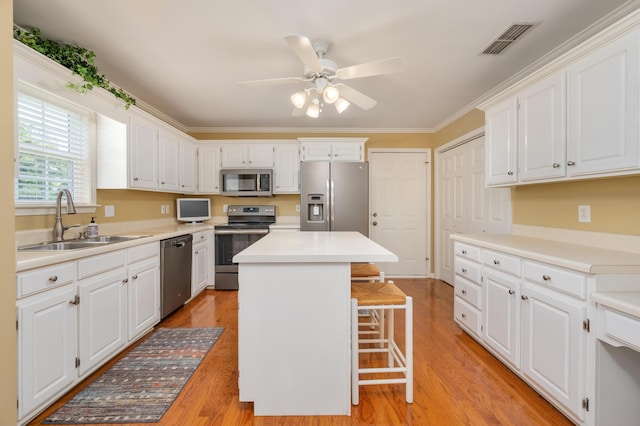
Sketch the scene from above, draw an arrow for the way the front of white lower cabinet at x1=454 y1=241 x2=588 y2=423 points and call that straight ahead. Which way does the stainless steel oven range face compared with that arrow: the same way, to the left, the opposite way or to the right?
to the left

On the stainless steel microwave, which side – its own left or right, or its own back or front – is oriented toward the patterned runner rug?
front

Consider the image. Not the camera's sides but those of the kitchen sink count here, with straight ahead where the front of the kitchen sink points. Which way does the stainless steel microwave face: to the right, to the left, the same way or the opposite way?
to the right

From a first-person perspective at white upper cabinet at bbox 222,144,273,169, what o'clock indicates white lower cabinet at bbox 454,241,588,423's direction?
The white lower cabinet is roughly at 11 o'clock from the white upper cabinet.

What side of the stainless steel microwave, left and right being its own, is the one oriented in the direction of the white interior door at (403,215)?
left

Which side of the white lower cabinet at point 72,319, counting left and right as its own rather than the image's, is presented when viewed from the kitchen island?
front

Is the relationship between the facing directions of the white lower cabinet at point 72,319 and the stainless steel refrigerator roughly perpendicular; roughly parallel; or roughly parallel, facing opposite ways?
roughly perpendicular

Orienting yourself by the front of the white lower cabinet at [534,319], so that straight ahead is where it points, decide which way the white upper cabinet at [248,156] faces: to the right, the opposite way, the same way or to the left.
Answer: to the left

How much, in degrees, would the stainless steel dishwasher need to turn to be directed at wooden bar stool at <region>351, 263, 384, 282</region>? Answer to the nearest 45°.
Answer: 0° — it already faces it

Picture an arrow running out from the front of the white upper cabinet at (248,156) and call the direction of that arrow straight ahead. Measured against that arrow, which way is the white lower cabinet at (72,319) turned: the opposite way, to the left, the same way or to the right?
to the left

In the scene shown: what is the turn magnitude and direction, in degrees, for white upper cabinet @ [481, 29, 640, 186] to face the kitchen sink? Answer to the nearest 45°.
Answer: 0° — it already faces it

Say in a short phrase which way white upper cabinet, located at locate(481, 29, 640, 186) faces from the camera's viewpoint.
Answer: facing the viewer and to the left of the viewer

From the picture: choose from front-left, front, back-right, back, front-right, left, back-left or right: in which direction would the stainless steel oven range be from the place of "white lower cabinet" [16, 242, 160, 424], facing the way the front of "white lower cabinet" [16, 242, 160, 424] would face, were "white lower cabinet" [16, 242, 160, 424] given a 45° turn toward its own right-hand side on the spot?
back-left

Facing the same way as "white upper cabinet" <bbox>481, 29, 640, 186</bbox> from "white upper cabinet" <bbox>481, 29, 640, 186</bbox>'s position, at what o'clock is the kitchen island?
The kitchen island is roughly at 12 o'clock from the white upper cabinet.

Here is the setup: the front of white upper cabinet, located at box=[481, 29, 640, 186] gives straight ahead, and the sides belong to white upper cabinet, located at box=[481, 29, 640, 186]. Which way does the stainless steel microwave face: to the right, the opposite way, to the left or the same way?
to the left

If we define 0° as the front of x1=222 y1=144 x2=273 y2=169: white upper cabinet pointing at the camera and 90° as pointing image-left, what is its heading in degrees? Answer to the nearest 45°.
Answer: approximately 0°

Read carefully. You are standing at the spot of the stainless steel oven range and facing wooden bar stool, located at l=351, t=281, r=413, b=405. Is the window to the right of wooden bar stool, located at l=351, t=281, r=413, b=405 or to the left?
right
